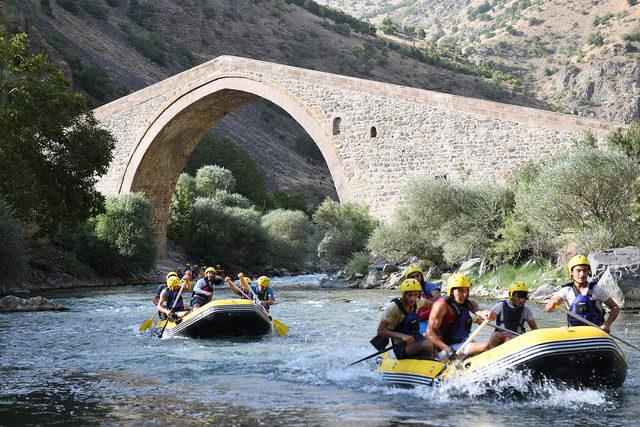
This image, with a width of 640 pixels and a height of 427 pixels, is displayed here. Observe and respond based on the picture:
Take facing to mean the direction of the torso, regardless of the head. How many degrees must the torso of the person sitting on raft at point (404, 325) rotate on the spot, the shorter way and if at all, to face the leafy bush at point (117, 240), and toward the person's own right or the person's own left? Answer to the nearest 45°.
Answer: approximately 180°

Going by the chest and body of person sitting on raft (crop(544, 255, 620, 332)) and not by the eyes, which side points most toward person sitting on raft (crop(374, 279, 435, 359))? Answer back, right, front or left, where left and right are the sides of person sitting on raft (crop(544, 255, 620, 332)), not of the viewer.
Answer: right

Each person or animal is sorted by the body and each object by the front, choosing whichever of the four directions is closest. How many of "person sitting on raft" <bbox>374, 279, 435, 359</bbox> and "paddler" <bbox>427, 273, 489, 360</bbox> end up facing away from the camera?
0

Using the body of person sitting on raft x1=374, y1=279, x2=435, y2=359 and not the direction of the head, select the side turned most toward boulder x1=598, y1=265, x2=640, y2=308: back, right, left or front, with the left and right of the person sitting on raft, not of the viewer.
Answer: left

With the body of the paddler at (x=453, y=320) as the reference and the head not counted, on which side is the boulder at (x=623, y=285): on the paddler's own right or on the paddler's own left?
on the paddler's own left

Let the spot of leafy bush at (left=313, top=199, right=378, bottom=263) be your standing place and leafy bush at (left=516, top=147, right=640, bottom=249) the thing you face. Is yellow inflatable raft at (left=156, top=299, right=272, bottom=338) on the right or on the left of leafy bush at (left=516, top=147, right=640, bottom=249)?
right

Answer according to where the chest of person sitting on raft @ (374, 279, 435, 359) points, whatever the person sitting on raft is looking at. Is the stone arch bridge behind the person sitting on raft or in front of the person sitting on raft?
behind

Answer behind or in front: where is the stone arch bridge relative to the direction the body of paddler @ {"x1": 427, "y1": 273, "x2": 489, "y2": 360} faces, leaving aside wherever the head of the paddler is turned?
behind

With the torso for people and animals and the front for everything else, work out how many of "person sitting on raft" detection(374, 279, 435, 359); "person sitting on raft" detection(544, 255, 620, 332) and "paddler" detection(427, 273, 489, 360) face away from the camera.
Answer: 0

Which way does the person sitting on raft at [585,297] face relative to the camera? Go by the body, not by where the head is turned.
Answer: toward the camera

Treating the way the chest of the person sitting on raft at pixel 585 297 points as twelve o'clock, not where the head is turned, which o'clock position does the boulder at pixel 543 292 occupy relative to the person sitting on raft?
The boulder is roughly at 6 o'clock from the person sitting on raft.

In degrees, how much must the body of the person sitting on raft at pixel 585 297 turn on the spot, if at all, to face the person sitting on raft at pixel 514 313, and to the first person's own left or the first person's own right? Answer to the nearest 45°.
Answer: approximately 90° to the first person's own right

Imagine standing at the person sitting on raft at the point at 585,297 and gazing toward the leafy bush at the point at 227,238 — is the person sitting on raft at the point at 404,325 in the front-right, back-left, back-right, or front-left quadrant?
front-left

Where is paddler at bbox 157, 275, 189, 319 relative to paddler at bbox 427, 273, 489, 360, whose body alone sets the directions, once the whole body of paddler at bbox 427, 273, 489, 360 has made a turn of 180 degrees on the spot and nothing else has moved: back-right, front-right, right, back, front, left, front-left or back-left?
front

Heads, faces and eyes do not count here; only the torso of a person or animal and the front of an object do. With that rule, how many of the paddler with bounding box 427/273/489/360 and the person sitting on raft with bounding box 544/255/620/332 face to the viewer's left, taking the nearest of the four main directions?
0

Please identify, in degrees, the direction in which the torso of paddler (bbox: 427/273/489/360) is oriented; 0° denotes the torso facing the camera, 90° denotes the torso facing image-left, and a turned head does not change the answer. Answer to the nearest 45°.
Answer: approximately 315°

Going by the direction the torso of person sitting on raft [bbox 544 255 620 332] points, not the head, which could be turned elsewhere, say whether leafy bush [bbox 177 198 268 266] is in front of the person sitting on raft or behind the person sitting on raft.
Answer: behind
